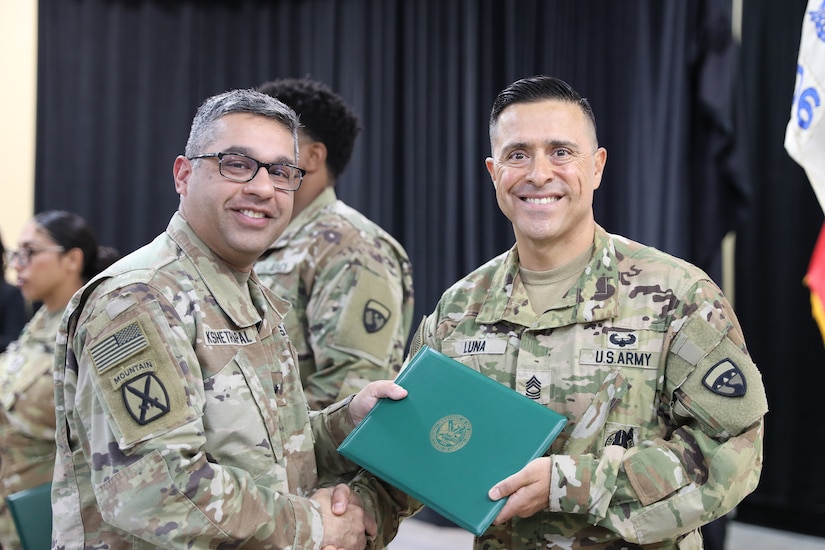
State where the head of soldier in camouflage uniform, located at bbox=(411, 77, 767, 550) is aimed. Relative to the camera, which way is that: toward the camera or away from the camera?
toward the camera

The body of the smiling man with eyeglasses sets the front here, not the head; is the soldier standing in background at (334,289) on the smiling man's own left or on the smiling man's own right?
on the smiling man's own left

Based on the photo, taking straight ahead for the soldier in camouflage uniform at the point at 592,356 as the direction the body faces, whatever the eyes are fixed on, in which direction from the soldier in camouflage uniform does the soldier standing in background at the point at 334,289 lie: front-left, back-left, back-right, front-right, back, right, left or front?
right

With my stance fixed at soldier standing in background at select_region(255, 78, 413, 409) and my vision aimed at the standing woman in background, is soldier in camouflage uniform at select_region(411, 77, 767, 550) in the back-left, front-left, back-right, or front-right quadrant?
back-left

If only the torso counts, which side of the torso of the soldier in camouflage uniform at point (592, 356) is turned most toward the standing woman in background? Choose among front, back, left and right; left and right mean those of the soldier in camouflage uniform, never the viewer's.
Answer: right

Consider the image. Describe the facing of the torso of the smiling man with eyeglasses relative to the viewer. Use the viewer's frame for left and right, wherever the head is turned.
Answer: facing the viewer and to the right of the viewer

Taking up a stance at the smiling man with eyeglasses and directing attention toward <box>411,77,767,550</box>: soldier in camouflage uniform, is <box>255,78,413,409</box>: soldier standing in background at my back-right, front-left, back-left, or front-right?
front-left

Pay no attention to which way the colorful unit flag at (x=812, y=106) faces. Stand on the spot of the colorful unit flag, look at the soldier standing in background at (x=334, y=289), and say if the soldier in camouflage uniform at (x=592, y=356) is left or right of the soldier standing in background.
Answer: left

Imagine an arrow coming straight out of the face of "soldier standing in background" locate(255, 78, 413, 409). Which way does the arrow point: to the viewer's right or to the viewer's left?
to the viewer's left

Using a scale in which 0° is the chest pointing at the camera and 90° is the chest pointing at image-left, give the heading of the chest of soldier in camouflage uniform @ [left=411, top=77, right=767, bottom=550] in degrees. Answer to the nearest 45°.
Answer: approximately 45°
